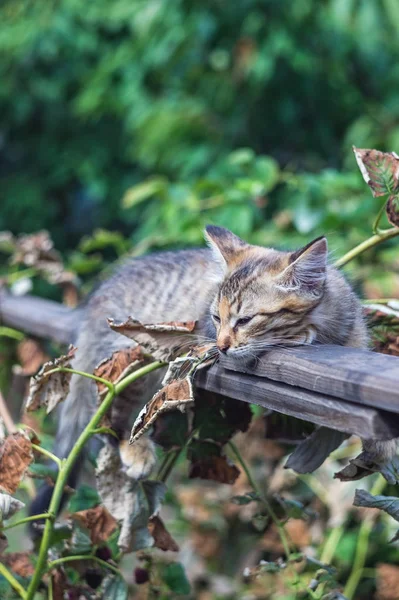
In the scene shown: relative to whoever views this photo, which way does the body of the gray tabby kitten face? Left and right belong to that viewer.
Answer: facing the viewer and to the right of the viewer

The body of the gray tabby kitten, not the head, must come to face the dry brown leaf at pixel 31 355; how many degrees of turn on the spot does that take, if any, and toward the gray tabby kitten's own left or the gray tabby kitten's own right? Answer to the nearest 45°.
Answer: approximately 180°
